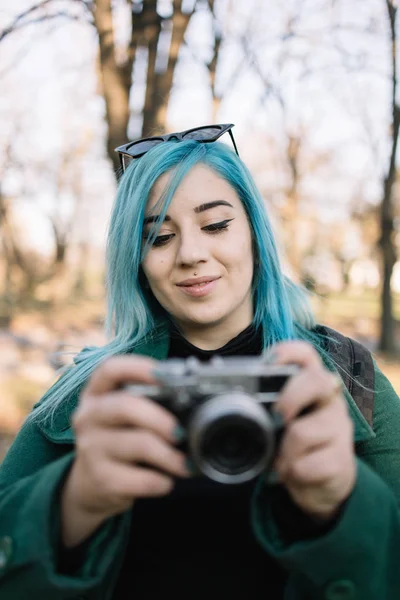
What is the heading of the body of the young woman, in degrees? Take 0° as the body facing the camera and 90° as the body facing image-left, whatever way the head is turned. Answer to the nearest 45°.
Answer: approximately 0°

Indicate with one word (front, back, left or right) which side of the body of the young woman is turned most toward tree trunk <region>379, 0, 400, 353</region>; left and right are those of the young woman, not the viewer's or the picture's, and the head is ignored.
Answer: back

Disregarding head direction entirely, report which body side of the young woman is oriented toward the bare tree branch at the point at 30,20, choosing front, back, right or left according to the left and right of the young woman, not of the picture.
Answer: back

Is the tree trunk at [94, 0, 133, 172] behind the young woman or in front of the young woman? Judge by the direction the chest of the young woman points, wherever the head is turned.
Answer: behind

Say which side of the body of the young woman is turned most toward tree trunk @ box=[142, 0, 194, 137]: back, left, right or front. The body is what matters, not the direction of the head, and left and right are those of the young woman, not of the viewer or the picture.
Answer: back
